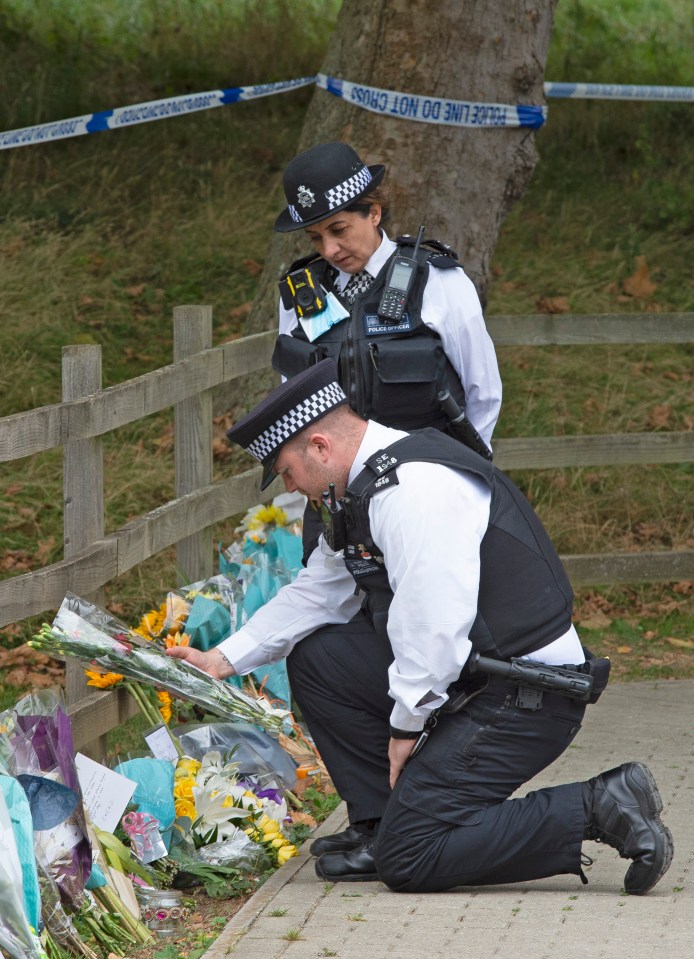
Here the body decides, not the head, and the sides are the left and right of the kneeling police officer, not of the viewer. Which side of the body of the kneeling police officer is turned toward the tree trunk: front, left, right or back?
right

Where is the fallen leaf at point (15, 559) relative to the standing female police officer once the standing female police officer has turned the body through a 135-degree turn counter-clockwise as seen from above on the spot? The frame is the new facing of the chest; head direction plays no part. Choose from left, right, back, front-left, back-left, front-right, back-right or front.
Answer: back-left

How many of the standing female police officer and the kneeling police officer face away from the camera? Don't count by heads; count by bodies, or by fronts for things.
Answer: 0

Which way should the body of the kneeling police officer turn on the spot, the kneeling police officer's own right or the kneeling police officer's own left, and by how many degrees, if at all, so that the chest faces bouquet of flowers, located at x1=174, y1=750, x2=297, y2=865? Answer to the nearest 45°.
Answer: approximately 45° to the kneeling police officer's own right

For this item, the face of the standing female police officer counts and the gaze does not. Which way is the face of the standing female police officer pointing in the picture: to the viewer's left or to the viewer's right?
to the viewer's left

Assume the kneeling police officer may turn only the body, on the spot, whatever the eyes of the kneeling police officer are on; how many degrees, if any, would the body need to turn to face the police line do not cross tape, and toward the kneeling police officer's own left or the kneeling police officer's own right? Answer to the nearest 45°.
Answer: approximately 90° to the kneeling police officer's own right

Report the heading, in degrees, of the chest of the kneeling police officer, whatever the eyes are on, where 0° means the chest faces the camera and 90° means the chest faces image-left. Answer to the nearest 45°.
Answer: approximately 90°

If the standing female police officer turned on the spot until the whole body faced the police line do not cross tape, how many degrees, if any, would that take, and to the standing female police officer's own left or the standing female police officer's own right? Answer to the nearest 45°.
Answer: approximately 135° to the standing female police officer's own right

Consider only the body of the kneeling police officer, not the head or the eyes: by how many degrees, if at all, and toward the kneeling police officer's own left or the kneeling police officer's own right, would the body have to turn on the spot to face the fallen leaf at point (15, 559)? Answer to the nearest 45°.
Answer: approximately 45° to the kneeling police officer's own right

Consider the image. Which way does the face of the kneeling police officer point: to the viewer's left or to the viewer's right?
to the viewer's left

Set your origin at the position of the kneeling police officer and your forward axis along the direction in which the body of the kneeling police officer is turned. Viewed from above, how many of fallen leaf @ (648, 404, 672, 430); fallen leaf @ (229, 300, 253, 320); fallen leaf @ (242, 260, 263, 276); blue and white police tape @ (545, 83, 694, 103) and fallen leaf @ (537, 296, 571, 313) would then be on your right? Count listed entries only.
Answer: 5

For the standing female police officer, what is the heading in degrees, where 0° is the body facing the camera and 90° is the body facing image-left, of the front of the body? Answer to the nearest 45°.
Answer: approximately 45°

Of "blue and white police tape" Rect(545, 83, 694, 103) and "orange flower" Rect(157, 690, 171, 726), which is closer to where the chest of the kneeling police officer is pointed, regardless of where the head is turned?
the orange flower
